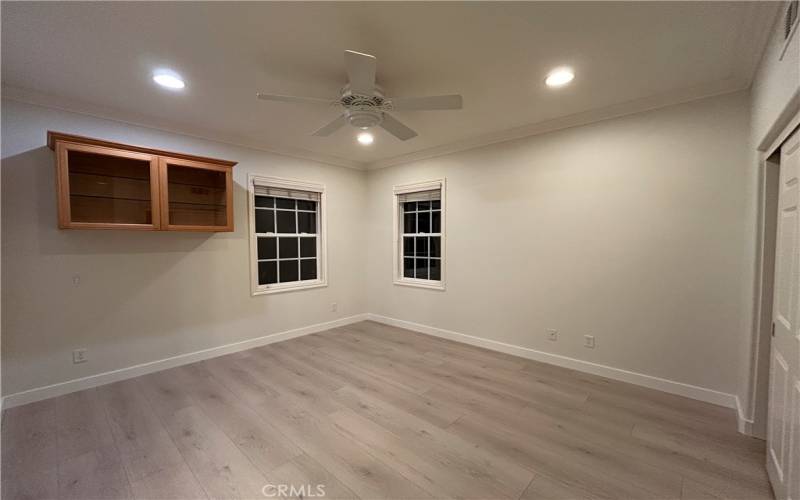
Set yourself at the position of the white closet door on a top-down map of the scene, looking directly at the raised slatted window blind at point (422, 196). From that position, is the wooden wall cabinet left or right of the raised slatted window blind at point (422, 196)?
left

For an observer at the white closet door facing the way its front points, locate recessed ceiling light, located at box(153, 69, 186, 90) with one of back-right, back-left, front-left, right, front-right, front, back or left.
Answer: front-left

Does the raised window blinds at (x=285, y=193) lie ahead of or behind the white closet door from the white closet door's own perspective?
ahead

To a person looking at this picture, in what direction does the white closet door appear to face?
facing to the left of the viewer
